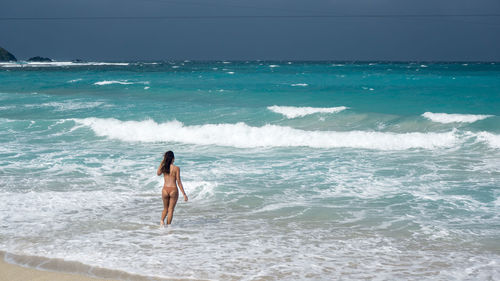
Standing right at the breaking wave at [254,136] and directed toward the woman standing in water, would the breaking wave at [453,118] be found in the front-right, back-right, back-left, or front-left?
back-left

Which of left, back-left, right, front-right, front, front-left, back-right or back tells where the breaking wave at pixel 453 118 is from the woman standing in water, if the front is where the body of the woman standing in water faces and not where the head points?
front-right

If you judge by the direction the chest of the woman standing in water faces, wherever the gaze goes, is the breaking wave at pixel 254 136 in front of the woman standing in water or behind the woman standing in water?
in front

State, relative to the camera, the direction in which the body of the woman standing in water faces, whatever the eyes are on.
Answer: away from the camera

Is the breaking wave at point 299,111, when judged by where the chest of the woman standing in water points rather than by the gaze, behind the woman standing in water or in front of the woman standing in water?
in front
